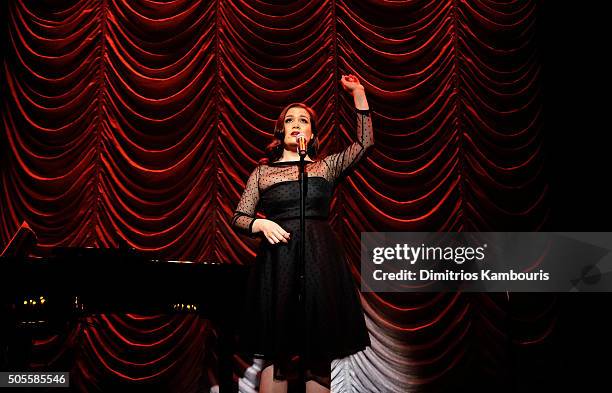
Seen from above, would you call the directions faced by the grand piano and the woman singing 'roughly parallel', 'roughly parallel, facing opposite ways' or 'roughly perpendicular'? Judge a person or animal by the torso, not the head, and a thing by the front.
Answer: roughly perpendicular

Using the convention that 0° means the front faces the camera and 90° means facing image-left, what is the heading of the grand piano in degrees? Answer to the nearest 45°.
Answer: approximately 90°

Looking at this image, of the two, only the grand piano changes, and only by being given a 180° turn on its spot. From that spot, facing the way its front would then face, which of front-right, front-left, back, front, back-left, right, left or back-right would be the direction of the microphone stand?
front-right

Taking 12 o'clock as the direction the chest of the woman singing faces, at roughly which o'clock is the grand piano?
The grand piano is roughly at 4 o'clock from the woman singing.

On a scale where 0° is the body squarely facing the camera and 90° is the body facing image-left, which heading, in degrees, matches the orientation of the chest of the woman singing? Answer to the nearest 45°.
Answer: approximately 0°

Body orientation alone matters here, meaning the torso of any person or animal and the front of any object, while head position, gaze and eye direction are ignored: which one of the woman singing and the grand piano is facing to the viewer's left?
the grand piano

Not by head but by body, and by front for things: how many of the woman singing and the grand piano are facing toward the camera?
1
